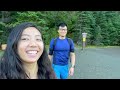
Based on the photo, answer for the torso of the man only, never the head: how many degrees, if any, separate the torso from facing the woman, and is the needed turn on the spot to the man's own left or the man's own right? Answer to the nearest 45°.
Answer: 0° — they already face them

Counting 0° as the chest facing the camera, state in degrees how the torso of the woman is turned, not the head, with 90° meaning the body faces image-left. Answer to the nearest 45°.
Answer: approximately 0°

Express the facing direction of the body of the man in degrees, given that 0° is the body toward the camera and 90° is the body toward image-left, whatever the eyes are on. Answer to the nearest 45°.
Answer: approximately 0°

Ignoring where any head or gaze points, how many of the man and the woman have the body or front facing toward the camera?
2

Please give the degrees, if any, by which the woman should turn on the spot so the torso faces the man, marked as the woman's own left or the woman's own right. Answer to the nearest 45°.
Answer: approximately 180°
